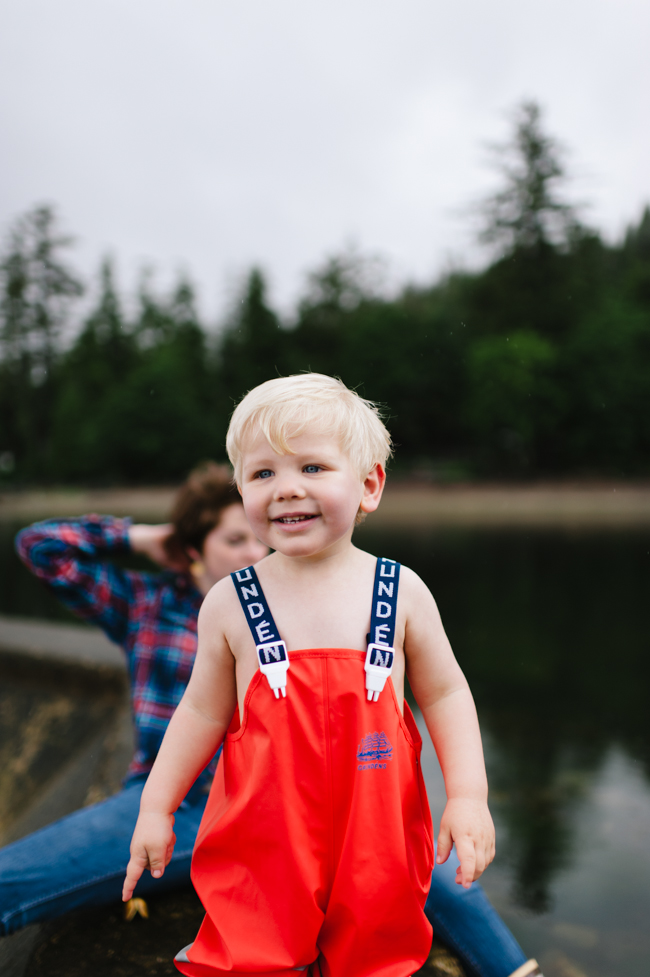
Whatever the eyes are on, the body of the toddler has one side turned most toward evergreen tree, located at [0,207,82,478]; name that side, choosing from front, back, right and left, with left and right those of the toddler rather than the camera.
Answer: back

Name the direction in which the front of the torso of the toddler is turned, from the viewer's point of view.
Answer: toward the camera

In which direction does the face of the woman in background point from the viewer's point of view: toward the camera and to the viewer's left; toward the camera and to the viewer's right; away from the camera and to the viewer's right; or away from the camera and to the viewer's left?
toward the camera and to the viewer's right

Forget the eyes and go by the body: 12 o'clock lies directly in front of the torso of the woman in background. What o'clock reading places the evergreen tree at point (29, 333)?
The evergreen tree is roughly at 7 o'clock from the woman in background.

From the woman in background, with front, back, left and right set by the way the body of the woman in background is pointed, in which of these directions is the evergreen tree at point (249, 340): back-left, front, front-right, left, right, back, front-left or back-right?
back-left

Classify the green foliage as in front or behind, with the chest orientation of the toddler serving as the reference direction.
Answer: behind

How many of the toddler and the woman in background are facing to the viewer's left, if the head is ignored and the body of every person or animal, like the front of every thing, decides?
0

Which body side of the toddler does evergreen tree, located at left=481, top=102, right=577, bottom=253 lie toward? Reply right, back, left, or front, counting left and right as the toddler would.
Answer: back

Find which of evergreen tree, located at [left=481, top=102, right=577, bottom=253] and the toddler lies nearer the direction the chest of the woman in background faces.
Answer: the toddler

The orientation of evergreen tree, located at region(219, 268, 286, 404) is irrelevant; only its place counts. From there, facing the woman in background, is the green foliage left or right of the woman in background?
left

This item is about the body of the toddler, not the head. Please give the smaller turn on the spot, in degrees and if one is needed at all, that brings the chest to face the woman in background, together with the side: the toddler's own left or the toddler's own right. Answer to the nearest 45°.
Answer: approximately 135° to the toddler's own right

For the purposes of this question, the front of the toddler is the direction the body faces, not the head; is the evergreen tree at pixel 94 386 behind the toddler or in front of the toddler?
behind

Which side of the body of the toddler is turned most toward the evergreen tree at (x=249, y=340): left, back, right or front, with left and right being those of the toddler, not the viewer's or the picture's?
back
